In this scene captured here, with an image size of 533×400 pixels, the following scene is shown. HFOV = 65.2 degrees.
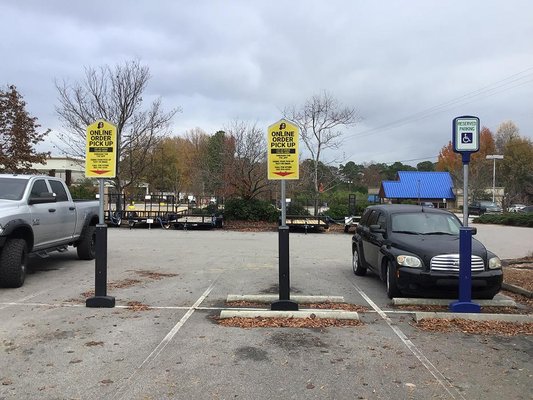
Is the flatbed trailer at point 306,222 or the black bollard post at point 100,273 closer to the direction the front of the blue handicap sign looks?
the black bollard post

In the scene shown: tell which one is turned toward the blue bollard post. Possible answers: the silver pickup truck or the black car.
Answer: the black car

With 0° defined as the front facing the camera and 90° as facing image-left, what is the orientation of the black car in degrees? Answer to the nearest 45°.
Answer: approximately 315°

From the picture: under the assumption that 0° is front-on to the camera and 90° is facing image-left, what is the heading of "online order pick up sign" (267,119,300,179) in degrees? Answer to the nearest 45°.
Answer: approximately 0°

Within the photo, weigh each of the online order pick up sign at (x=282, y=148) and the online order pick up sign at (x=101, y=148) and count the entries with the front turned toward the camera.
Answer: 2

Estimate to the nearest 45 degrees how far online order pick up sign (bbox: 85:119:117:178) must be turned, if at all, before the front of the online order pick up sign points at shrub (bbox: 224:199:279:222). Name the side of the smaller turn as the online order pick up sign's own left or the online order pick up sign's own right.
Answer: approximately 135° to the online order pick up sign's own left
